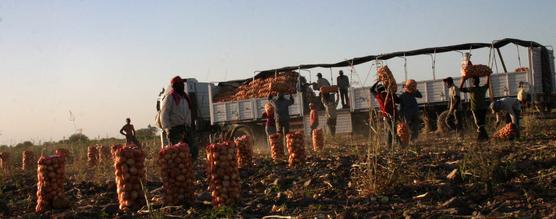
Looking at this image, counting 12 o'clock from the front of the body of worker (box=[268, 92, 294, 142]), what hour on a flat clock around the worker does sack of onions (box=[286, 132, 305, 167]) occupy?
The sack of onions is roughly at 6 o'clock from the worker.

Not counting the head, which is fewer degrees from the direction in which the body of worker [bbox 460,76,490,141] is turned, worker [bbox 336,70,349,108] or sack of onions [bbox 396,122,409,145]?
the worker

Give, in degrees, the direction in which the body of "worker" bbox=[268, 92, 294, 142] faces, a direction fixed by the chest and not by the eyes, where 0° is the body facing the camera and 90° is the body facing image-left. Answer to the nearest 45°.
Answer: approximately 180°

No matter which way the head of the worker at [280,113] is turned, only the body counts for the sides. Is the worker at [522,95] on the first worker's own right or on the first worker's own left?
on the first worker's own right

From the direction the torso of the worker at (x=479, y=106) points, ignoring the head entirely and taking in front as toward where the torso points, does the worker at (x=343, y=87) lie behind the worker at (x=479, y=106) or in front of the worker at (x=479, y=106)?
in front

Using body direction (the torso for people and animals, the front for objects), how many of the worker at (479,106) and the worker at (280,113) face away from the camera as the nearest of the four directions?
2

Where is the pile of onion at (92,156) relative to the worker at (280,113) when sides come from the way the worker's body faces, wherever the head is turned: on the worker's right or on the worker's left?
on the worker's left

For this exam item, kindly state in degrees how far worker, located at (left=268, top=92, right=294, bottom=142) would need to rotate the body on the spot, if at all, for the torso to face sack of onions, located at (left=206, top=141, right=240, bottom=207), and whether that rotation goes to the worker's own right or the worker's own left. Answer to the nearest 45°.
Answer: approximately 180°

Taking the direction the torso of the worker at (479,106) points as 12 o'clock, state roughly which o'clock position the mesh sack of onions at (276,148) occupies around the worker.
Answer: The mesh sack of onions is roughly at 8 o'clock from the worker.

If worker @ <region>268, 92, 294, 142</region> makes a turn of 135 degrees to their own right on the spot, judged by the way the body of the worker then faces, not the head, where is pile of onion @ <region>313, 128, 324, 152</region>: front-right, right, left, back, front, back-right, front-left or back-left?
front

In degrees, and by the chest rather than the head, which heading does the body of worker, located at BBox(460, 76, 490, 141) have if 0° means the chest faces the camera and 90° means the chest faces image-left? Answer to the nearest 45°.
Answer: approximately 180°

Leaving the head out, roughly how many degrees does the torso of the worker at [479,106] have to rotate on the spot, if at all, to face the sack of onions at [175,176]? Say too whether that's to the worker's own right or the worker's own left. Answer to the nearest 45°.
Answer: approximately 135° to the worker's own left

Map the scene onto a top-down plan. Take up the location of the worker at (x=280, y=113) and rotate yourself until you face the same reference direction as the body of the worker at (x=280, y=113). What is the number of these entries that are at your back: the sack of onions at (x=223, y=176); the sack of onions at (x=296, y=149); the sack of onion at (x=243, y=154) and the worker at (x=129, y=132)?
3
